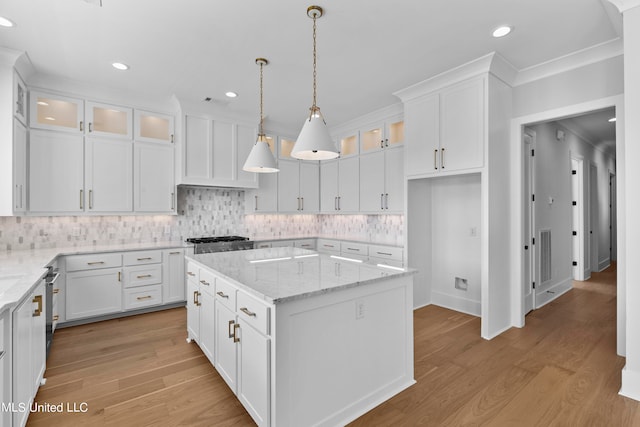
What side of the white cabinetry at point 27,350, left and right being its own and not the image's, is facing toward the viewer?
right

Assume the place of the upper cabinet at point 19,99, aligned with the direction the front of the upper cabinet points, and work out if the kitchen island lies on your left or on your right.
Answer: on your right

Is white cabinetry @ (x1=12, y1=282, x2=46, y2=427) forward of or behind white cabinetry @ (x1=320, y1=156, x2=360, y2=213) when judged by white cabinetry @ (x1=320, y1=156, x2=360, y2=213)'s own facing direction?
forward

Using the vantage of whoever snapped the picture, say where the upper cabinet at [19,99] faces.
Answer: facing to the right of the viewer

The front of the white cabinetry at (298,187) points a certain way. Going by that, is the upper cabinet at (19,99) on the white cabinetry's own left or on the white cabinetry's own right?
on the white cabinetry's own right

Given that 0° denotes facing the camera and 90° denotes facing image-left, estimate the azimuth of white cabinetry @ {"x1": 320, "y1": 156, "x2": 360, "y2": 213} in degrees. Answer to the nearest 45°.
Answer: approximately 45°

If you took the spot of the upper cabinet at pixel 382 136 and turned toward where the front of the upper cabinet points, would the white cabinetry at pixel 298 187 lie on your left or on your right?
on your right

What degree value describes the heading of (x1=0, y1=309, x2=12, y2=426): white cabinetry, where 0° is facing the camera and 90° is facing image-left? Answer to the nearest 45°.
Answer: approximately 270°

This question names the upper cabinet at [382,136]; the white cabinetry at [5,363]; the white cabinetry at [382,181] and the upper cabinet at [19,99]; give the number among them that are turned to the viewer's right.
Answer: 2

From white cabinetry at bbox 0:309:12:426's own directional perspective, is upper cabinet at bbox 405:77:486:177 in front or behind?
in front

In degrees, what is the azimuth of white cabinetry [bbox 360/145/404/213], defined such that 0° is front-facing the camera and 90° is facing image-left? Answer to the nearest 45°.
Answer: approximately 45°

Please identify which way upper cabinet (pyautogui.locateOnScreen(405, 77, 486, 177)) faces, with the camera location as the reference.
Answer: facing the viewer and to the left of the viewer

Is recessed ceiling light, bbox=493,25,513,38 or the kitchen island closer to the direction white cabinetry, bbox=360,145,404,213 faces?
the kitchen island

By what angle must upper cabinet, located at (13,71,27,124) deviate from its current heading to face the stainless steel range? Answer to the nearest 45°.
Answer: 0° — it already faces it

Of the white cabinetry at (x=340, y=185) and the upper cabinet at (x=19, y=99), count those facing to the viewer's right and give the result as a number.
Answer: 1
